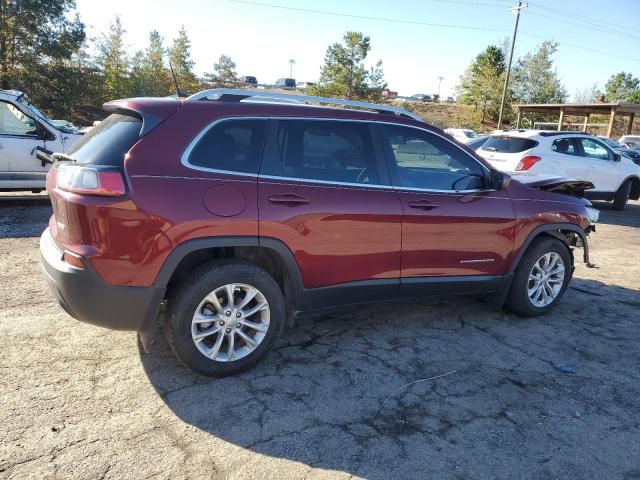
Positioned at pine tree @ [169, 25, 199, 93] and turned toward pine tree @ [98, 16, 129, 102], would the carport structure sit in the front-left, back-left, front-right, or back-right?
back-left

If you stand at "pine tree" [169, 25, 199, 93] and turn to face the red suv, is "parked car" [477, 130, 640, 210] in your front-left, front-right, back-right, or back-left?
front-left

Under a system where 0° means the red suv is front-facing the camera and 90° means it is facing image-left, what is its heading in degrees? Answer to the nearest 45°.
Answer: approximately 225°

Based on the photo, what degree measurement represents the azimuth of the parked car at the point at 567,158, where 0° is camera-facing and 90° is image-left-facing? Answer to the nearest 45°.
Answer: approximately 225°

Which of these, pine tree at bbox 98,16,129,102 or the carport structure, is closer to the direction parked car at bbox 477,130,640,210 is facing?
the carport structure

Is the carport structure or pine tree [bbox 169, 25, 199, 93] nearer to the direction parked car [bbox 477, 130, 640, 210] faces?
the carport structure

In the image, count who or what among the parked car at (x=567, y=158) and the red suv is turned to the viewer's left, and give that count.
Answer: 0

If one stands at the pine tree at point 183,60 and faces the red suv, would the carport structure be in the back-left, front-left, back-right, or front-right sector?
front-left

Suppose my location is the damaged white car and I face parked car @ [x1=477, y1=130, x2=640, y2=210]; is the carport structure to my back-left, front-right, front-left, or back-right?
front-left

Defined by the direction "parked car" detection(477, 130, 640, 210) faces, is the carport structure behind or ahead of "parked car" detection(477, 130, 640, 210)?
ahead

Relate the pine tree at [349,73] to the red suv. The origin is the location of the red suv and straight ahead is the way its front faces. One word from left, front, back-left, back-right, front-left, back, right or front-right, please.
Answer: front-left

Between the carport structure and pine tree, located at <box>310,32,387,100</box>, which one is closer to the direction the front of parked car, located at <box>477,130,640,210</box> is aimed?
the carport structure

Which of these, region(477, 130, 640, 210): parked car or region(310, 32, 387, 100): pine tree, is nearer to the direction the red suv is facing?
the parked car

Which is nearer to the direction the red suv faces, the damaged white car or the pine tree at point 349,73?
the pine tree
